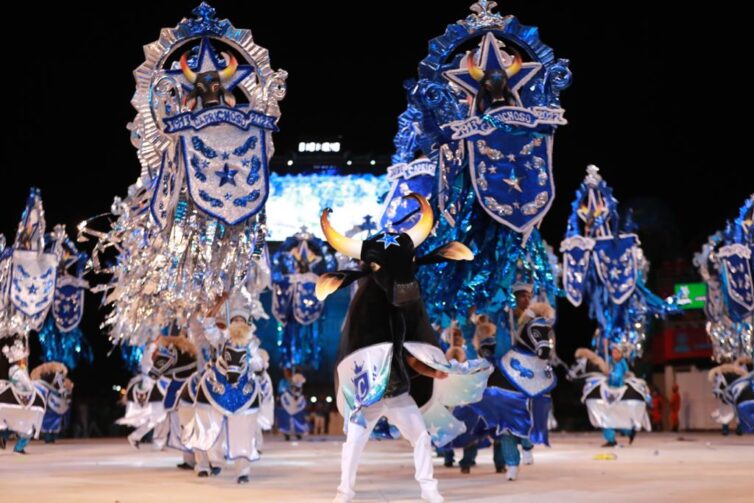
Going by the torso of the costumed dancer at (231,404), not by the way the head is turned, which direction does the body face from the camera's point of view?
toward the camera

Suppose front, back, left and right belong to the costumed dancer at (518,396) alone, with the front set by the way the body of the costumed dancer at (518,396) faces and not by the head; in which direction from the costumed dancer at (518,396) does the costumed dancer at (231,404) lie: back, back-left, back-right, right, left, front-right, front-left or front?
back-right

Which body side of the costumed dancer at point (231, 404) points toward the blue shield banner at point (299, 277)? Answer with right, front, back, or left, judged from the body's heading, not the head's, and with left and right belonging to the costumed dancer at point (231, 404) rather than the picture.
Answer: back

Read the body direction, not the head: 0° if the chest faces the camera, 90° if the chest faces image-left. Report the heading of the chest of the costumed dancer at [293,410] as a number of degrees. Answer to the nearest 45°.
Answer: approximately 0°

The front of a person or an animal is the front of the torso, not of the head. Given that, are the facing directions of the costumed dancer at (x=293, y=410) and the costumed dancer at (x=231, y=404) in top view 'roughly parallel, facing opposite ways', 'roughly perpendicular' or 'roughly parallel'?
roughly parallel
